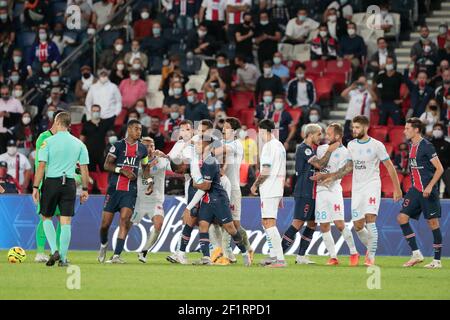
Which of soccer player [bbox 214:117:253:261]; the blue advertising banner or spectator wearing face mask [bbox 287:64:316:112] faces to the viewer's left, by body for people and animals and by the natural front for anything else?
the soccer player

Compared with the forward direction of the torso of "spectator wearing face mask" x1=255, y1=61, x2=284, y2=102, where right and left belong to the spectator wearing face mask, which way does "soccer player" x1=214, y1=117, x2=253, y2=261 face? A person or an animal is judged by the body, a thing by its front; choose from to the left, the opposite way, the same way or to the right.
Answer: to the right

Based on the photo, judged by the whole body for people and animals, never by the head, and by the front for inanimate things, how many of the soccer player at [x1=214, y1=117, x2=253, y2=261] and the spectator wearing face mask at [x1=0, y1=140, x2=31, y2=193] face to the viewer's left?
1

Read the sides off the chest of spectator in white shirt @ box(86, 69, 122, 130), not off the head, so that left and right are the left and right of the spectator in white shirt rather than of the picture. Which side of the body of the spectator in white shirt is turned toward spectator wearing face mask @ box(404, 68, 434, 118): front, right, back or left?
left

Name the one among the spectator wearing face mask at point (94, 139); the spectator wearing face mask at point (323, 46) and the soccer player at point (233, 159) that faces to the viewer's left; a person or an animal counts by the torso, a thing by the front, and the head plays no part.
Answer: the soccer player

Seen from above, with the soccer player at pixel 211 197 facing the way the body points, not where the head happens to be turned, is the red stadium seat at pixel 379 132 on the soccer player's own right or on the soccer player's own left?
on the soccer player's own right

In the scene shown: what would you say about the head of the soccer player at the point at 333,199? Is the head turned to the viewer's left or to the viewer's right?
to the viewer's left

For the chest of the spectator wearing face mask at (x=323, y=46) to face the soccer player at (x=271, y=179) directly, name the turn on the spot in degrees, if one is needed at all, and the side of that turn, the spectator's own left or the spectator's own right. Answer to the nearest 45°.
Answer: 0° — they already face them

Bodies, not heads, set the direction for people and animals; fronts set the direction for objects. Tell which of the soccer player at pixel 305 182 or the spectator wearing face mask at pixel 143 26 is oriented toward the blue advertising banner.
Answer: the spectator wearing face mask

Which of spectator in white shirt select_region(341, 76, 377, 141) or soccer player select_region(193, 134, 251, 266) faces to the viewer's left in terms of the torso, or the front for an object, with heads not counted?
the soccer player
